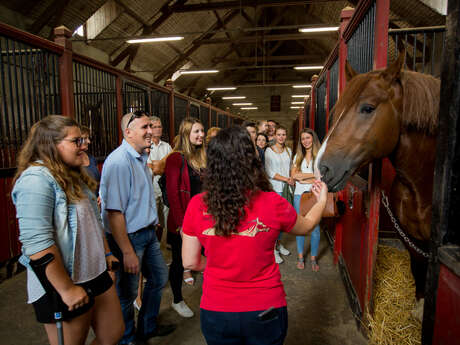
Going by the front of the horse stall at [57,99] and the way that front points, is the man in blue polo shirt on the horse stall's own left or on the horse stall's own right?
on the horse stall's own right

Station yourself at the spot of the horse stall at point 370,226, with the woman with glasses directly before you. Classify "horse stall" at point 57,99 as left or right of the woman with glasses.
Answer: right

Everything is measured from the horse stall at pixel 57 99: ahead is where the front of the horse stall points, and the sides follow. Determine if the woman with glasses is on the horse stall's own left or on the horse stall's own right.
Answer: on the horse stall's own right

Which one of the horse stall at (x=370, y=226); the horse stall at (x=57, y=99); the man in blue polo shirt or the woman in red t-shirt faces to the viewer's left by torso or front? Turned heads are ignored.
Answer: the horse stall at (x=370, y=226)

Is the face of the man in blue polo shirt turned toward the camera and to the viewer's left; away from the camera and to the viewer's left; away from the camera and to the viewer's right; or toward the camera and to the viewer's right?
toward the camera and to the viewer's right

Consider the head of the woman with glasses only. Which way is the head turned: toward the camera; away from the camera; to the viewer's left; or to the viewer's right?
to the viewer's right

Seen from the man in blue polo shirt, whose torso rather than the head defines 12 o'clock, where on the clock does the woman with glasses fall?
The woman with glasses is roughly at 4 o'clock from the man in blue polo shirt.

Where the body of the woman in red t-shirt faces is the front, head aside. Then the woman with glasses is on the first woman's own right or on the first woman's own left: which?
on the first woman's own left

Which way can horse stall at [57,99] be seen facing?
to the viewer's right

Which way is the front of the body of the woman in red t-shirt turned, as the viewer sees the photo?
away from the camera
